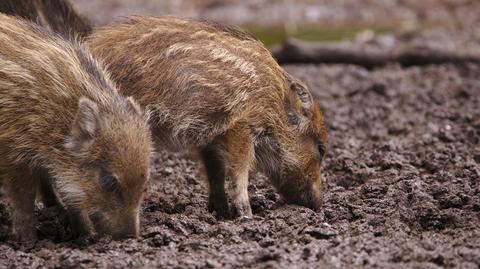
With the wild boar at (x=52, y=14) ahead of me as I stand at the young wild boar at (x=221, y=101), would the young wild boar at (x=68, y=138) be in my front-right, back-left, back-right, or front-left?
front-left

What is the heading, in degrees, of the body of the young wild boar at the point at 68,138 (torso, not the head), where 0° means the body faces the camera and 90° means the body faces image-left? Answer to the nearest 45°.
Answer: approximately 315°

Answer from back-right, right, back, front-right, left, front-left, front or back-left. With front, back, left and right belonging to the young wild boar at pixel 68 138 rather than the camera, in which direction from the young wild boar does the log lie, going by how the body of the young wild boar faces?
left

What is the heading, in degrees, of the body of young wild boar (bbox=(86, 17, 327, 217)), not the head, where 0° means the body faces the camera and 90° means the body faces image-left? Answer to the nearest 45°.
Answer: approximately 270°

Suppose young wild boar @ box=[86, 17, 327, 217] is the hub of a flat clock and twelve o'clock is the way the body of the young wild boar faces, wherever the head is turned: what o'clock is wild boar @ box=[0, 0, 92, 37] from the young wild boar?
The wild boar is roughly at 7 o'clock from the young wild boar.

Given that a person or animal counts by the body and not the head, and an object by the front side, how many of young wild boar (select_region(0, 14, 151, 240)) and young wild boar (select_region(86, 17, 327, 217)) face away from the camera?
0

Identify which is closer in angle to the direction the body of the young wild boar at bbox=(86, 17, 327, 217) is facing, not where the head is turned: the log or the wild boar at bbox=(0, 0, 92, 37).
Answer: the log

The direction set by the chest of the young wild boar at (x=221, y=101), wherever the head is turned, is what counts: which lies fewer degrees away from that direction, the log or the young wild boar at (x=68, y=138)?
the log
